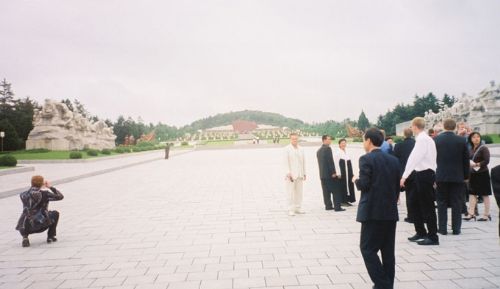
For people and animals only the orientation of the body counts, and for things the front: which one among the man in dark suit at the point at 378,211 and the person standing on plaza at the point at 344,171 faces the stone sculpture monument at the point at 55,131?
the man in dark suit

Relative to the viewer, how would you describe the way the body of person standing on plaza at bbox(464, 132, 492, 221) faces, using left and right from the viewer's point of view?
facing the viewer and to the left of the viewer

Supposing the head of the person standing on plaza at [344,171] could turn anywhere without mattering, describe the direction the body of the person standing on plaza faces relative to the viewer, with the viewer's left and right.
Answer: facing the viewer

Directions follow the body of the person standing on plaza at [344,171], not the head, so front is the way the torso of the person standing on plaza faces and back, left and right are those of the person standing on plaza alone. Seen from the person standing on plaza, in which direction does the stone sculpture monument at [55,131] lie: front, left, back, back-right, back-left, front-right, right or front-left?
back-right

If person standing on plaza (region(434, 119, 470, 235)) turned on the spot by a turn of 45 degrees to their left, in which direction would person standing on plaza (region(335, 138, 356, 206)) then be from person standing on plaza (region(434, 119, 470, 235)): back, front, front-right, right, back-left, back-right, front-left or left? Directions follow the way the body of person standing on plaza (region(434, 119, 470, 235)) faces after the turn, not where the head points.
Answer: front

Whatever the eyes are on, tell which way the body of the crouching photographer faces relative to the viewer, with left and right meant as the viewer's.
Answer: facing away from the viewer and to the right of the viewer

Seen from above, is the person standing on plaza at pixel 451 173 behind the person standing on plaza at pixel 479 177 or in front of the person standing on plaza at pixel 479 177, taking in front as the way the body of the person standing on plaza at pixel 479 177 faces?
in front

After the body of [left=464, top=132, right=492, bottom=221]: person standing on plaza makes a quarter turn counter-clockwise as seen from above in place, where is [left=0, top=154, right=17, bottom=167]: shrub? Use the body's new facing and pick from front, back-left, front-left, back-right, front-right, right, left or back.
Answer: back-right

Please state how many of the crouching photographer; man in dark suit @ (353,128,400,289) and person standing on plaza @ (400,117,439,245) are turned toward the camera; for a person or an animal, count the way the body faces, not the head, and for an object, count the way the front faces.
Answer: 0

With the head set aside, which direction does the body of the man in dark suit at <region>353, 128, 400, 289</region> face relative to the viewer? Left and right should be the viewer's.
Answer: facing away from the viewer and to the left of the viewer

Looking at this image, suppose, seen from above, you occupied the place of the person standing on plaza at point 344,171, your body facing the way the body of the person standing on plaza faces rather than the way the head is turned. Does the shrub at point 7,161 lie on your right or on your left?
on your right

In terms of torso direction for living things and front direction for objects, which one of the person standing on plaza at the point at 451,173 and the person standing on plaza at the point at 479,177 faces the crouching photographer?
the person standing on plaza at the point at 479,177

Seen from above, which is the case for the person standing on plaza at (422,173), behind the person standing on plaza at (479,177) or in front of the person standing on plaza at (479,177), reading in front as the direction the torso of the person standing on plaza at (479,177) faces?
in front

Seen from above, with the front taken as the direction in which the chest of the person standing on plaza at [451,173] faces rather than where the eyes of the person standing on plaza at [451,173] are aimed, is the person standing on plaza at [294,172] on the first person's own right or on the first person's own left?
on the first person's own left

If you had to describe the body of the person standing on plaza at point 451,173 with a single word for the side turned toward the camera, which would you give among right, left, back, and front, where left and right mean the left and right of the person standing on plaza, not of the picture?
back

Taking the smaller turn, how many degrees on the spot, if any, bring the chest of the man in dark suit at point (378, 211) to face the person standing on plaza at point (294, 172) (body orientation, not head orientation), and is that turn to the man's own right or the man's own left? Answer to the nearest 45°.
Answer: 0° — they already face them
